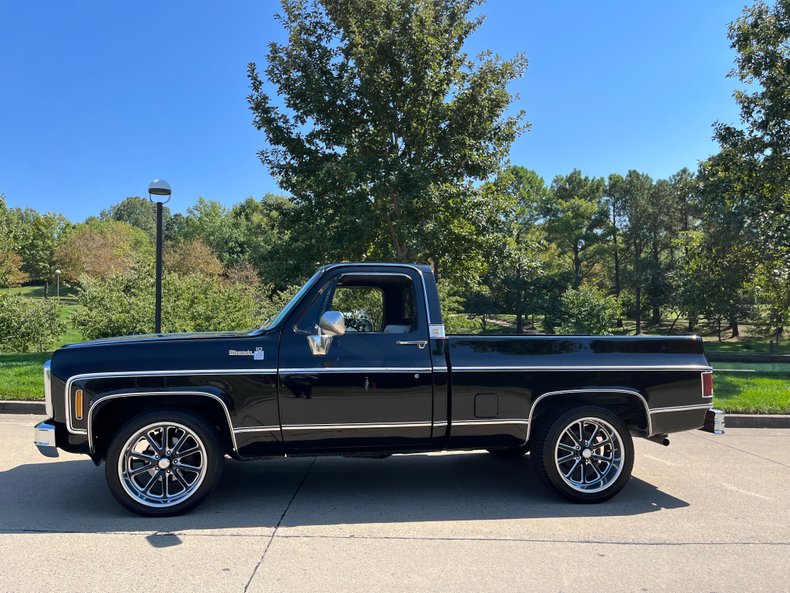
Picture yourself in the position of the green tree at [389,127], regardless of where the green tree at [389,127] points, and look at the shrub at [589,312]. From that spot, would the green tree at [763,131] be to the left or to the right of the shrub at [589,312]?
right

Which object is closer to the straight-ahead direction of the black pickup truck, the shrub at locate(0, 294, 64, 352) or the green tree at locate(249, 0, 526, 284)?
the shrub

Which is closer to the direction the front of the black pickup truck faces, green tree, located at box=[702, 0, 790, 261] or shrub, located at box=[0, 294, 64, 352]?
the shrub

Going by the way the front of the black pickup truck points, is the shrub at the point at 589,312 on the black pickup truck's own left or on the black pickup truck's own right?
on the black pickup truck's own right

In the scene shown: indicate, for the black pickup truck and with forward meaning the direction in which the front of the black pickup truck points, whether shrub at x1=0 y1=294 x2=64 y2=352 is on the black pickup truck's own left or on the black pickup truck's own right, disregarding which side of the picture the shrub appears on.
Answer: on the black pickup truck's own right

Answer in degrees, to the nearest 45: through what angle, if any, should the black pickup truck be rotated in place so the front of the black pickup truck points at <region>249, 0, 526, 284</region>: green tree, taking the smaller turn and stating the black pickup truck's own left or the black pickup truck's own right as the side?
approximately 90° to the black pickup truck's own right

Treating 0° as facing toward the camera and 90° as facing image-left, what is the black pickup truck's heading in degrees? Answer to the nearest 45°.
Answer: approximately 90°

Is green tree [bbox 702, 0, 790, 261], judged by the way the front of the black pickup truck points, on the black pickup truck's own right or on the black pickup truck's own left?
on the black pickup truck's own right

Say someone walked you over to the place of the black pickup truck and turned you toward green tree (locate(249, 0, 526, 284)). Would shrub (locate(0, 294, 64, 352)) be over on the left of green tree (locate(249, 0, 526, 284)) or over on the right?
left
